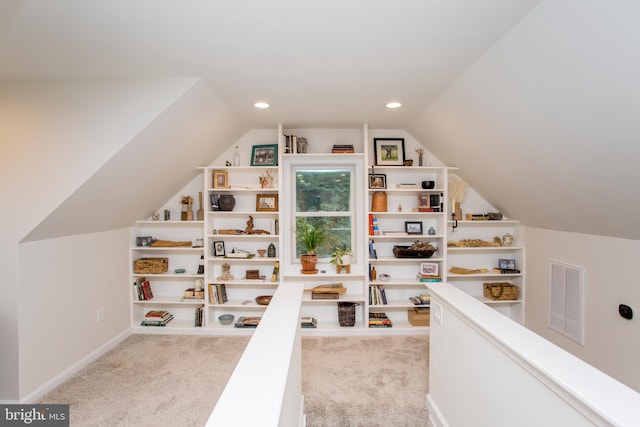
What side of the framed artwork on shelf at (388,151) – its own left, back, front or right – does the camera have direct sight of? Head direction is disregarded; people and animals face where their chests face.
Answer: front

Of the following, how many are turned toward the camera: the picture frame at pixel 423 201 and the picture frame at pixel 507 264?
2

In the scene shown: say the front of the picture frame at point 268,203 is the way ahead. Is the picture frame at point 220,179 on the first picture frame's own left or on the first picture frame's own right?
on the first picture frame's own right

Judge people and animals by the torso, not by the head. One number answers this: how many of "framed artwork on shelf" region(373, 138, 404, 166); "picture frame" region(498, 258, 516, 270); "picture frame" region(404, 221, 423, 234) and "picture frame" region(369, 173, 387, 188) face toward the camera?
4

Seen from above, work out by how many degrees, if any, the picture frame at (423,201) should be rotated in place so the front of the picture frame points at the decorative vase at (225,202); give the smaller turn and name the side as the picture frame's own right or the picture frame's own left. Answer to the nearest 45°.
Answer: approximately 90° to the picture frame's own right

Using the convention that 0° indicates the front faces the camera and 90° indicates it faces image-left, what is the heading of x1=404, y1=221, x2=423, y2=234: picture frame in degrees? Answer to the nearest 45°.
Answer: approximately 0°

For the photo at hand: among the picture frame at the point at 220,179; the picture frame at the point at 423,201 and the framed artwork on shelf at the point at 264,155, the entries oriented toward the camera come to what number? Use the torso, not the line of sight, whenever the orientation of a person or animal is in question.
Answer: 3

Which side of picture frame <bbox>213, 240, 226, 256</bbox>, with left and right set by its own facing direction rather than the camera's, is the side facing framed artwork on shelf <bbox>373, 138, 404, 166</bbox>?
left

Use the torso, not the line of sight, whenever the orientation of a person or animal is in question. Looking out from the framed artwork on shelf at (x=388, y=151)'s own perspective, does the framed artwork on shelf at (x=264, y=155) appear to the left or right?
on its right

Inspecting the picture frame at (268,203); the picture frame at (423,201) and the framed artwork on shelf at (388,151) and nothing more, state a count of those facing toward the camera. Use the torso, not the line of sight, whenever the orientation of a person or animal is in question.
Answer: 3

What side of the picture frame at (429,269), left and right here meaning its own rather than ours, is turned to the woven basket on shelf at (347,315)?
right

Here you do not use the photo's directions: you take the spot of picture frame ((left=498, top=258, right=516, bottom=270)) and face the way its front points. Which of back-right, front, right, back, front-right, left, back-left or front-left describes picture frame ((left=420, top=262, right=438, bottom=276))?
front-right

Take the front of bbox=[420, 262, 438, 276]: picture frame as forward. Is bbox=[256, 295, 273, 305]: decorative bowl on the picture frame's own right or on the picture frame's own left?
on the picture frame's own right

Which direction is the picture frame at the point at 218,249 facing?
toward the camera

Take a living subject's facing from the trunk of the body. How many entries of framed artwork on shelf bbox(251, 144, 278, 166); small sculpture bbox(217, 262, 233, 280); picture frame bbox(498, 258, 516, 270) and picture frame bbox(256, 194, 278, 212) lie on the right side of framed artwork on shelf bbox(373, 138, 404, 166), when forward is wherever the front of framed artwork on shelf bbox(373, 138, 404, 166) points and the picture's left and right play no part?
3

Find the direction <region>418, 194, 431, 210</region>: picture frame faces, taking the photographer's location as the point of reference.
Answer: facing the viewer

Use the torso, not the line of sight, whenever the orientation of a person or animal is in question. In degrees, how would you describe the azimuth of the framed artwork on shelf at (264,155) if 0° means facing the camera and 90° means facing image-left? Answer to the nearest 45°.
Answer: approximately 0°

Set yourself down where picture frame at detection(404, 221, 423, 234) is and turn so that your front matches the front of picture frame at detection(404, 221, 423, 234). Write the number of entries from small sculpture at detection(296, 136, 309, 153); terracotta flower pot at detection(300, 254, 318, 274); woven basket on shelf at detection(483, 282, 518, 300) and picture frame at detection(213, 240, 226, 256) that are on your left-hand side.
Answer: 1

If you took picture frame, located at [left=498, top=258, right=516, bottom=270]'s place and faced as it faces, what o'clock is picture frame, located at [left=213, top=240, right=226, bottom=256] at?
picture frame, located at [left=213, top=240, right=226, bottom=256] is roughly at 2 o'clock from picture frame, located at [left=498, top=258, right=516, bottom=270].

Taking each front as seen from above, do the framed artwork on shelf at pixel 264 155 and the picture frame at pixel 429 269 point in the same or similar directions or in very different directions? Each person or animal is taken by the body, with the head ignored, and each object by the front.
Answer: same or similar directions
